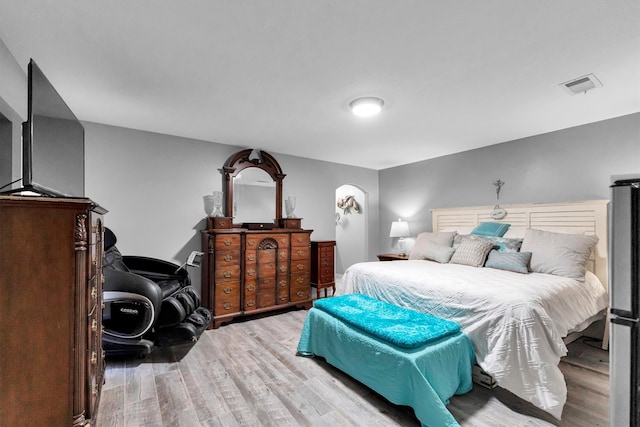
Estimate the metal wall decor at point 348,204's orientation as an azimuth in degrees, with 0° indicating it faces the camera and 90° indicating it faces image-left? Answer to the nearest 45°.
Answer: approximately 0°

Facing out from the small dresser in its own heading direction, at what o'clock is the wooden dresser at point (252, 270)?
The wooden dresser is roughly at 3 o'clock from the small dresser.

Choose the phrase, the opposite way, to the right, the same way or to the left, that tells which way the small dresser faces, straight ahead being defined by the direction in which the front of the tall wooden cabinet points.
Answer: to the right

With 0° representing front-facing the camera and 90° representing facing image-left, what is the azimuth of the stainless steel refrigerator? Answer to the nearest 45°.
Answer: approximately 45°

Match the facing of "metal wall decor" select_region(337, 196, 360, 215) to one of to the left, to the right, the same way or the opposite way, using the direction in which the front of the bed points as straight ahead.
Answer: to the left

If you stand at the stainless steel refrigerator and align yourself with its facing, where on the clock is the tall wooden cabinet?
The tall wooden cabinet is roughly at 12 o'clock from the stainless steel refrigerator.

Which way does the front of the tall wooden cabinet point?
to the viewer's right

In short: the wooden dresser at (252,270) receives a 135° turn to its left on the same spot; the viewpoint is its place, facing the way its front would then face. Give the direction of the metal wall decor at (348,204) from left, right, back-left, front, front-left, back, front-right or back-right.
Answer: front-right

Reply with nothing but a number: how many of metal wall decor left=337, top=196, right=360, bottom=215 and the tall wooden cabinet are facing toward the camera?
1
